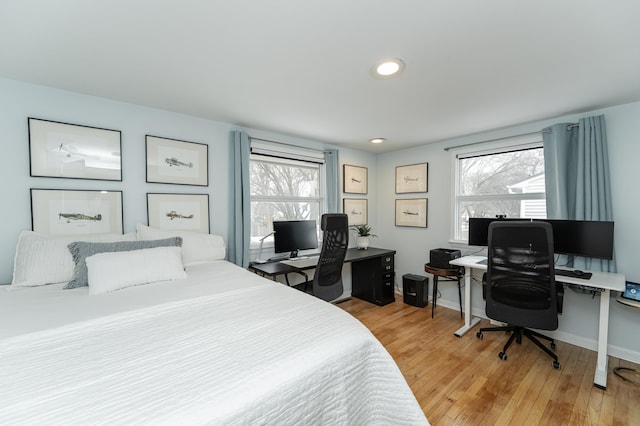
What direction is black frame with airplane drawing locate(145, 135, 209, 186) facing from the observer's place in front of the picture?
facing the viewer and to the right of the viewer

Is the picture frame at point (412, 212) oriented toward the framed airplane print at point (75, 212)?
yes

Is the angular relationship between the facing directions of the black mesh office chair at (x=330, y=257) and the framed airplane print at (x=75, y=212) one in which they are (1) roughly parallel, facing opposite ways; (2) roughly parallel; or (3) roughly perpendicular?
roughly parallel, facing opposite ways

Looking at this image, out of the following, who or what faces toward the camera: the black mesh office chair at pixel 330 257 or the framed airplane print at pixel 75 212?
the framed airplane print

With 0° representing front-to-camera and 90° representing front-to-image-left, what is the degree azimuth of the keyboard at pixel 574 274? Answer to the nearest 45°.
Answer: approximately 45°

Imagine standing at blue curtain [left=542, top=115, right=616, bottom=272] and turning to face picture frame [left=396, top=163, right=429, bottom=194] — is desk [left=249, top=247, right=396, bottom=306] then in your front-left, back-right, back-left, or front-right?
front-left

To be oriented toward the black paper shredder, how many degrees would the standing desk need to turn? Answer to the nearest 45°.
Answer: approximately 45° to its right

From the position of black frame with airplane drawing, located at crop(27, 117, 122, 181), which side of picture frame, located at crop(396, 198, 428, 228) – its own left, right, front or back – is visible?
front

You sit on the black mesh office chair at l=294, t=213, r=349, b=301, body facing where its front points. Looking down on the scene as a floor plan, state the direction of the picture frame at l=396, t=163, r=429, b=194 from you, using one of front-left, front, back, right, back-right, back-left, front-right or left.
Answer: right

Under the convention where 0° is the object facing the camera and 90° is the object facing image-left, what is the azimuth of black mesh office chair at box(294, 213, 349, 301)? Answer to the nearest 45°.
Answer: approximately 135°

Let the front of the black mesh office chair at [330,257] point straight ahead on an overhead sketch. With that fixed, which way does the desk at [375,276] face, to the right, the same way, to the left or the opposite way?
the opposite way

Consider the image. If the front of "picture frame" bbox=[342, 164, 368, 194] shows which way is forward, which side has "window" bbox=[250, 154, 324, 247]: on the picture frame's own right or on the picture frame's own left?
on the picture frame's own right

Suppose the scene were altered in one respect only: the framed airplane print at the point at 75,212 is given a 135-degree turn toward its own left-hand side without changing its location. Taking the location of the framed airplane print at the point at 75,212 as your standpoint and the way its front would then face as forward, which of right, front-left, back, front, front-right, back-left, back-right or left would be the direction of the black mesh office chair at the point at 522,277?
right
